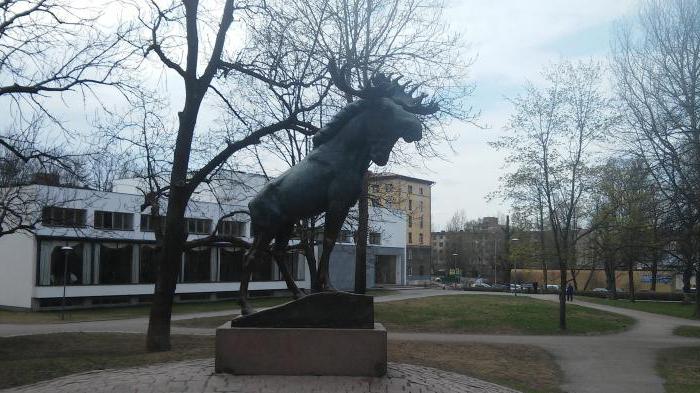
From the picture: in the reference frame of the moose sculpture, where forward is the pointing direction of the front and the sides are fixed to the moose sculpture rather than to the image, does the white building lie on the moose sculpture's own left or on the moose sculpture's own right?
on the moose sculpture's own left

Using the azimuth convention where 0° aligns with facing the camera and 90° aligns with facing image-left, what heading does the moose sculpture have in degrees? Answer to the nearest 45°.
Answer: approximately 270°
